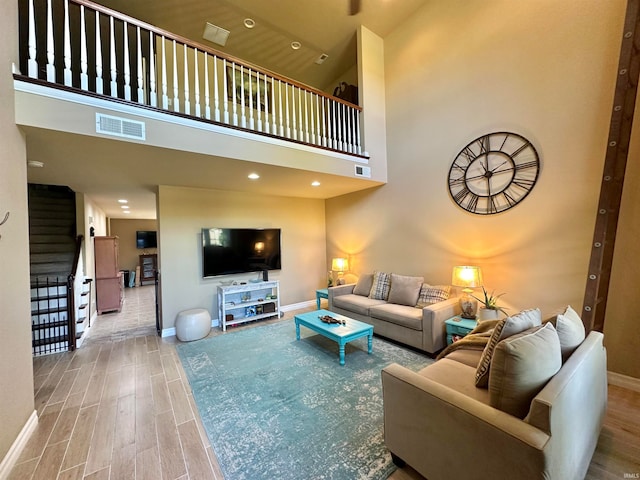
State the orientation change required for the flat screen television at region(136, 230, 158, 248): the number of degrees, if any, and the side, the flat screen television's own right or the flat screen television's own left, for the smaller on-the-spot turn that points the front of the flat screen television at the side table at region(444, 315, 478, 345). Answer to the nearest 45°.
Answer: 0° — it already faces it

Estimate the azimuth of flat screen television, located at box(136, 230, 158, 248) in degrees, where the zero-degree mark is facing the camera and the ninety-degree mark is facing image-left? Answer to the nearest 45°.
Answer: approximately 0°

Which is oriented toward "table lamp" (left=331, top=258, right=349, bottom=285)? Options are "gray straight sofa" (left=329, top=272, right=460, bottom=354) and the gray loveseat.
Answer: the gray loveseat

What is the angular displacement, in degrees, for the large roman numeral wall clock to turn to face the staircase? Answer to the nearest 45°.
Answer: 0° — it already faces it

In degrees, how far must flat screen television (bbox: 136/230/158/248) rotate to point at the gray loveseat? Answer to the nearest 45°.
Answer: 0° — it already faces it

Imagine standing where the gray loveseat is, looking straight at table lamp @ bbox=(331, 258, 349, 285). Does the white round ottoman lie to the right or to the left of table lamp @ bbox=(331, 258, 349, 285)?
left

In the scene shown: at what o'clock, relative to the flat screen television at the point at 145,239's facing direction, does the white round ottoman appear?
The white round ottoman is roughly at 12 o'clock from the flat screen television.

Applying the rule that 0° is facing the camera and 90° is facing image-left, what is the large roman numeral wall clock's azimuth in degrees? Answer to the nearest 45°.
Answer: approximately 45°

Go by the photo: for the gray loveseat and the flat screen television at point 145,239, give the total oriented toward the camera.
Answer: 1

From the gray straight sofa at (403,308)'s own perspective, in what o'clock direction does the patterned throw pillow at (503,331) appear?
The patterned throw pillow is roughly at 10 o'clock from the gray straight sofa.
